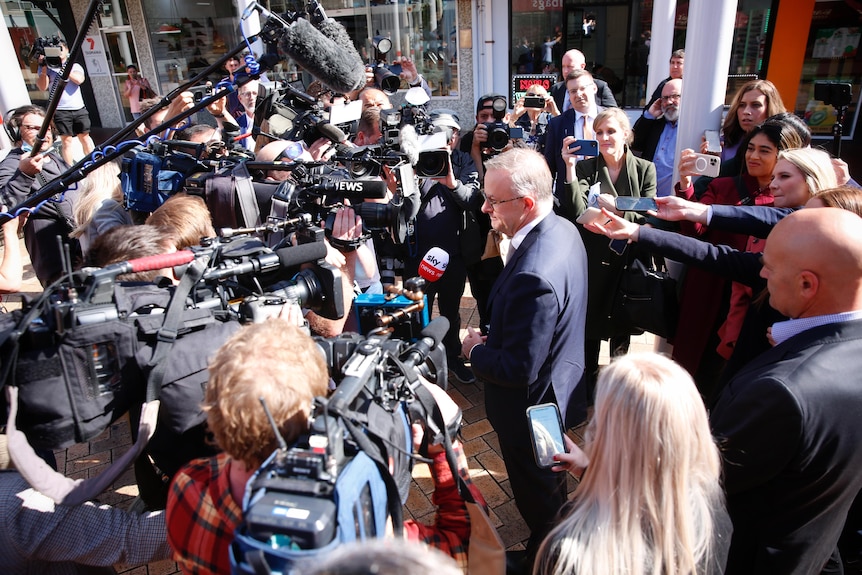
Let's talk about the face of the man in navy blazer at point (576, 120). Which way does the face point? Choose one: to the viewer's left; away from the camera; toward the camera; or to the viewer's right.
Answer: toward the camera

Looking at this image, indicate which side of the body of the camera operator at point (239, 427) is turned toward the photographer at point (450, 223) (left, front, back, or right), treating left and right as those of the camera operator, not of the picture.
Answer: front

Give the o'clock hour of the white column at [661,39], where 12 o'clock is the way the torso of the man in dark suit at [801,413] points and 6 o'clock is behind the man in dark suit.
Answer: The white column is roughly at 1 o'clock from the man in dark suit.

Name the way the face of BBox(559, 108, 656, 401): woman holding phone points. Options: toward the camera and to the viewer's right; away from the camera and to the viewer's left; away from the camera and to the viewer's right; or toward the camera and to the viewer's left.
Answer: toward the camera and to the viewer's left

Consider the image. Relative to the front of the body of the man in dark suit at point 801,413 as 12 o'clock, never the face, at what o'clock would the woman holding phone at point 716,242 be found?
The woman holding phone is roughly at 1 o'clock from the man in dark suit.

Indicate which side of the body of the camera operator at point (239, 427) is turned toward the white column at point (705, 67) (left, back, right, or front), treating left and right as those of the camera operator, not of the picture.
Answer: front

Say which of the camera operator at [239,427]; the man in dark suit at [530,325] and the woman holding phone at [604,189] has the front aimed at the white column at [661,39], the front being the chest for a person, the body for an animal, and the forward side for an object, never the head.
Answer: the camera operator

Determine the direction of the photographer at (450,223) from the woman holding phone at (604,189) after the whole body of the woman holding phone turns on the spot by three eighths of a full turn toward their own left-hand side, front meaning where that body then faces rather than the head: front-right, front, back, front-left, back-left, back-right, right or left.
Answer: back

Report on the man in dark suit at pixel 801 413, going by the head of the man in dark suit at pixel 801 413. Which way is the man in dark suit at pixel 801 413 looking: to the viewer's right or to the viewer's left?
to the viewer's left

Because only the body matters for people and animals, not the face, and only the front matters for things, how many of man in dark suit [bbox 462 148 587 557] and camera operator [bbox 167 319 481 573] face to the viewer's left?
1

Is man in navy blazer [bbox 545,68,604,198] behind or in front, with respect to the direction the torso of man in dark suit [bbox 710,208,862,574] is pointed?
in front

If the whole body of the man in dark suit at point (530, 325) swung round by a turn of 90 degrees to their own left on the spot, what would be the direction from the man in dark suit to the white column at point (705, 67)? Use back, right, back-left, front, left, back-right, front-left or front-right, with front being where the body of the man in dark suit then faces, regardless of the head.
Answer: back-left

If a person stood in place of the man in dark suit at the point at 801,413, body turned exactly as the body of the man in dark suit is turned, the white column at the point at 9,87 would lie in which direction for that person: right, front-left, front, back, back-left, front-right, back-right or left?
front-left

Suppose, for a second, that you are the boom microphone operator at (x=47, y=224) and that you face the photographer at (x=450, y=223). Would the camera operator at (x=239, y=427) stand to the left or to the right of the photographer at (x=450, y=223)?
right

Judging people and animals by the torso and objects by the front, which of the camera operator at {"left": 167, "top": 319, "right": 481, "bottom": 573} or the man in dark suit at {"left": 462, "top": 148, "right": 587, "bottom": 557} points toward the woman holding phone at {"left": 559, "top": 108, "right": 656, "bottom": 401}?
the camera operator

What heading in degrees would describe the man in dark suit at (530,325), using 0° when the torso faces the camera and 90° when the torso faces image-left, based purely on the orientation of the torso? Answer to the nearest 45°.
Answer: approximately 90°

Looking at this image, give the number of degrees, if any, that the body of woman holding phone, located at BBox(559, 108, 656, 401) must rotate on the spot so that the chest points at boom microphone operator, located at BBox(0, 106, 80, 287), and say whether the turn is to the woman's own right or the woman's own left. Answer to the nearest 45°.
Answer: approximately 45° to the woman's own right

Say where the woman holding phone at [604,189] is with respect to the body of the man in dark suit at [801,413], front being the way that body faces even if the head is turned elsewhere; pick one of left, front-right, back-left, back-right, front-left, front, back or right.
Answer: front
